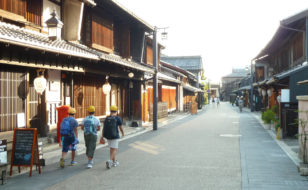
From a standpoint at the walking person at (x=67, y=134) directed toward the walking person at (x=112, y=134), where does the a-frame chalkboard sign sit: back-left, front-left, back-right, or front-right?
back-right

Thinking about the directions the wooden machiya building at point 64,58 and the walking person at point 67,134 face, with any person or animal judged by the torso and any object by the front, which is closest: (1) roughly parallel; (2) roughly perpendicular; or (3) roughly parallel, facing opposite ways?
roughly perpendicular

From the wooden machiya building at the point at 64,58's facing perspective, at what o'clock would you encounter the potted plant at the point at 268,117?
The potted plant is roughly at 10 o'clock from the wooden machiya building.

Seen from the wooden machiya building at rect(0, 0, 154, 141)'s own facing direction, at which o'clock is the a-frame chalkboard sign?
The a-frame chalkboard sign is roughly at 2 o'clock from the wooden machiya building.

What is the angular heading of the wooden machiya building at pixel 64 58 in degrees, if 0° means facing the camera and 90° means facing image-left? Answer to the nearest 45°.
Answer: approximately 315°

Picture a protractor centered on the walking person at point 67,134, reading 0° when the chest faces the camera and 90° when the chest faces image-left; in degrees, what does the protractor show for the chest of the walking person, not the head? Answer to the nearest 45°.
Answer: approximately 225°
